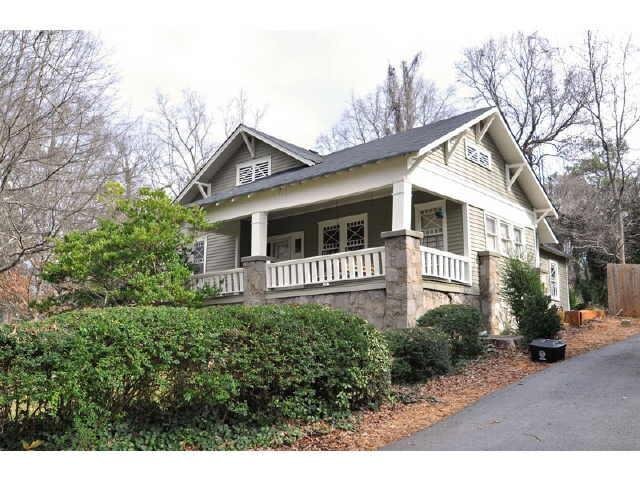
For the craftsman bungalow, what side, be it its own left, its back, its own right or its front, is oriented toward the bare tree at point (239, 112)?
right

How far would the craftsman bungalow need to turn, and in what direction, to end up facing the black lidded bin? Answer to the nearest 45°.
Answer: approximately 90° to its left

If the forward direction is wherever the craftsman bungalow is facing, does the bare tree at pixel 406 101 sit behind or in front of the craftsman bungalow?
behind

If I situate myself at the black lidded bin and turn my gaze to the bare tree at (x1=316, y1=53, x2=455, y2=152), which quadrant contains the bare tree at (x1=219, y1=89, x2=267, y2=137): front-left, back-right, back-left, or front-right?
front-left

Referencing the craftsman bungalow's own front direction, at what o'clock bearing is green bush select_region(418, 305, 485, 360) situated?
The green bush is roughly at 10 o'clock from the craftsman bungalow.

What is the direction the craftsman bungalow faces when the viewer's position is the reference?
facing the viewer and to the left of the viewer

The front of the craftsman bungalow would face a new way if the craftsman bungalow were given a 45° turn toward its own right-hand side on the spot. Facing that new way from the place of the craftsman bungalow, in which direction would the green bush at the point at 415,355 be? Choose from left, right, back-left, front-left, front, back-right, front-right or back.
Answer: left

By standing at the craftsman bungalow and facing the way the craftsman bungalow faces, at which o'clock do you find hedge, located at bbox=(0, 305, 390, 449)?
The hedge is roughly at 11 o'clock from the craftsman bungalow.

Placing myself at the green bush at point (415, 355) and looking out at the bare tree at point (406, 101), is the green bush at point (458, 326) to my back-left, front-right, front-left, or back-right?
front-right

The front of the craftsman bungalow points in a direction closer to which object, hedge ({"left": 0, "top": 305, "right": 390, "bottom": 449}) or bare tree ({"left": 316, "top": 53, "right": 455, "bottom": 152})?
the hedge

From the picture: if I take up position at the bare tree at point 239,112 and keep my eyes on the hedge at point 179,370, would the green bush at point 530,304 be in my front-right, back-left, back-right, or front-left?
front-left

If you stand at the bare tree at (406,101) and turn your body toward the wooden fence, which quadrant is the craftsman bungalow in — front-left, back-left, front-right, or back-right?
front-right
